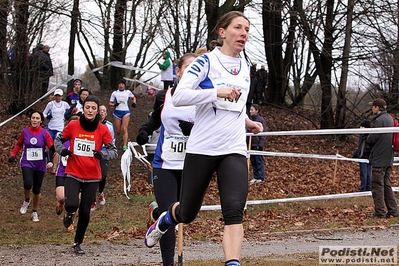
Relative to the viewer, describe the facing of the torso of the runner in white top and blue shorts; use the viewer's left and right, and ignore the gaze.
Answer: facing the viewer

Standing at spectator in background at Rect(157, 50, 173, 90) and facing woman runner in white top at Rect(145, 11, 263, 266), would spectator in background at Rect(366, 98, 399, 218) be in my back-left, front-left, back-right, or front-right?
front-left

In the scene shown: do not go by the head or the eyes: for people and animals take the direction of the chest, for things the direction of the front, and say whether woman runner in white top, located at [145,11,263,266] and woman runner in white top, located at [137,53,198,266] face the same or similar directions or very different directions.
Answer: same or similar directions

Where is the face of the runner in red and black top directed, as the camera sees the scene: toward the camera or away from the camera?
toward the camera

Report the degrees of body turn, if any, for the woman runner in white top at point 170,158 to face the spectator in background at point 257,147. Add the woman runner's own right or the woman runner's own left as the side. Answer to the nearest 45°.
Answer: approximately 135° to the woman runner's own left

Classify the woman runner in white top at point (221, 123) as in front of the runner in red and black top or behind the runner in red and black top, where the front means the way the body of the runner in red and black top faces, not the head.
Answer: in front

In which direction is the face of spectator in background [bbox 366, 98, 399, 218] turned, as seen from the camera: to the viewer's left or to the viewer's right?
to the viewer's left

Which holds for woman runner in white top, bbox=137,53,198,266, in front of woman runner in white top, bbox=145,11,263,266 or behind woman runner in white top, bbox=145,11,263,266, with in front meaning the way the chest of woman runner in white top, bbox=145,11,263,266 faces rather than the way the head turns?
behind

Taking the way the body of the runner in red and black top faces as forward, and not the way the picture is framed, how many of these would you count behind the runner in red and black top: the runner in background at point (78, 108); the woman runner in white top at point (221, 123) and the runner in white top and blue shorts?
2

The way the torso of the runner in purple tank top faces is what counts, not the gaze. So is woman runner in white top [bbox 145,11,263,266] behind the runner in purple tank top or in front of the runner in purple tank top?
in front

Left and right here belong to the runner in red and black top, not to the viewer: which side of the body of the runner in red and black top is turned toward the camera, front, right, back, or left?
front

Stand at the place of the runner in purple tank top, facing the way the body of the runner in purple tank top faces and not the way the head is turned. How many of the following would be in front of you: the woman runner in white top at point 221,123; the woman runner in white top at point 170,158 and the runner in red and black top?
3

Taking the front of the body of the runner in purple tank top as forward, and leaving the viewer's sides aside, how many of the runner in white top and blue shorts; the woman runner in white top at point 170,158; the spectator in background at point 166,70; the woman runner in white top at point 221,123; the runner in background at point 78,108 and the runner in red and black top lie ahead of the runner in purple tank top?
3

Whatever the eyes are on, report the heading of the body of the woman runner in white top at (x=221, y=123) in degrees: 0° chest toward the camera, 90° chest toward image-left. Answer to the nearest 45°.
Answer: approximately 315°

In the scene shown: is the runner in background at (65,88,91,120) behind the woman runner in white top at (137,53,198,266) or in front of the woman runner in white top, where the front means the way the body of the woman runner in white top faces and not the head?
behind
